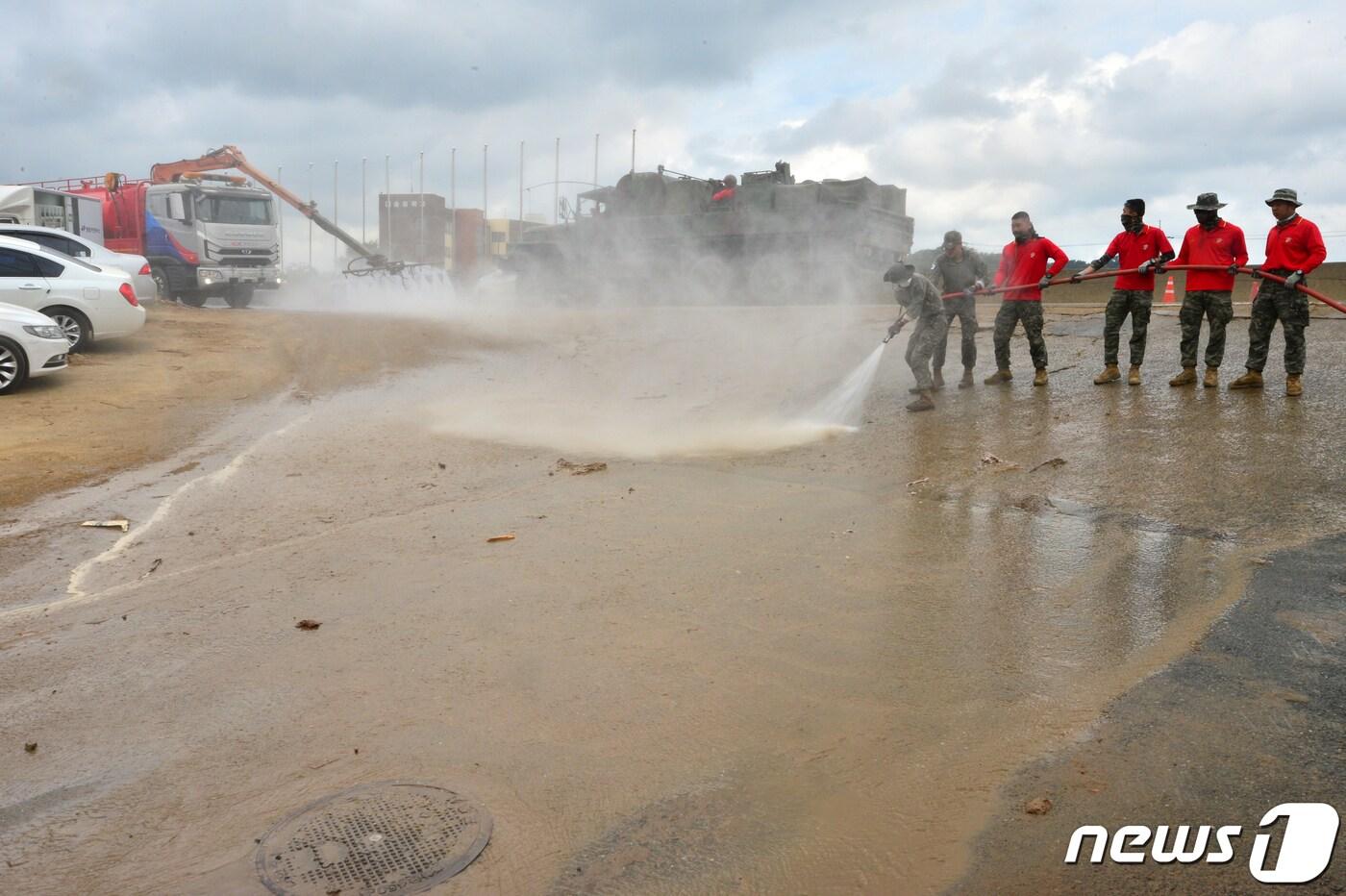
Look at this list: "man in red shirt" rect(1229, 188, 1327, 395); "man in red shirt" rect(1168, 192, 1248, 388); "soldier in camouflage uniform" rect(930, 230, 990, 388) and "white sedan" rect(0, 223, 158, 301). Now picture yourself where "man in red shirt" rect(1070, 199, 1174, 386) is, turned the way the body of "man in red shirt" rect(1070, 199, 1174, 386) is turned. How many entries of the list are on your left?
2

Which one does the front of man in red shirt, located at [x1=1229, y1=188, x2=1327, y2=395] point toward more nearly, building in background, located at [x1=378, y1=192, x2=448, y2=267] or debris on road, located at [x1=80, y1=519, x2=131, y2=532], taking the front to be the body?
the debris on road

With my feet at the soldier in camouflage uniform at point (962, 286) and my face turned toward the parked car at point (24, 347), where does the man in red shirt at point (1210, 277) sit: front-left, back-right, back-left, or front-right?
back-left

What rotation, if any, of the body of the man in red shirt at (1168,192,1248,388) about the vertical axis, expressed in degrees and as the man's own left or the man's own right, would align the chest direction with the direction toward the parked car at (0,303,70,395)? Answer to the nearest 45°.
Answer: approximately 45° to the man's own right

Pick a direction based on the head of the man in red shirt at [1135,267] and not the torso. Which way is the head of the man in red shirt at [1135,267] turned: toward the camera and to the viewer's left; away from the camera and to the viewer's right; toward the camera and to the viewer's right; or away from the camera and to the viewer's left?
toward the camera and to the viewer's left

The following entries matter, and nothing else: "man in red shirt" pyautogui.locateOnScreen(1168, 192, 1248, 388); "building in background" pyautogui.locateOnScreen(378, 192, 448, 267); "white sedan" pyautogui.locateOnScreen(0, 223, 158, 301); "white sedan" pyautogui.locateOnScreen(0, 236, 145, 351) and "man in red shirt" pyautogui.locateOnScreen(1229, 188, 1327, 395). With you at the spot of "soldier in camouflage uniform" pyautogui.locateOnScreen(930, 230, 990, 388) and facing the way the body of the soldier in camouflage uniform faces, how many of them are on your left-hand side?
2

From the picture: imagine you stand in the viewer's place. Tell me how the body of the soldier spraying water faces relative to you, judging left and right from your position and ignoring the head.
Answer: facing to the left of the viewer

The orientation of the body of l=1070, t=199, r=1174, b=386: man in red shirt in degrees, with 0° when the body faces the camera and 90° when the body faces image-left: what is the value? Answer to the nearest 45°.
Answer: approximately 45°

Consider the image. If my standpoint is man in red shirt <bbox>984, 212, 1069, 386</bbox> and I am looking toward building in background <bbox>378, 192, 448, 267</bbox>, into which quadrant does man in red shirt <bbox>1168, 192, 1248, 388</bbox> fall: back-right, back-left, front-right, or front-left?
back-right

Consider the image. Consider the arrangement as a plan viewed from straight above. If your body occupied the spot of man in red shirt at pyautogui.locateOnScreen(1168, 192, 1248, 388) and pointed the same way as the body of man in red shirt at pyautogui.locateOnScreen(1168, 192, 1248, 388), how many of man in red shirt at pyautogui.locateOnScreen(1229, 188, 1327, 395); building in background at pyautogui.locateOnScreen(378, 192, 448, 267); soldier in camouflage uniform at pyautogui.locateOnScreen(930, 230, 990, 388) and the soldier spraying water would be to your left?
1

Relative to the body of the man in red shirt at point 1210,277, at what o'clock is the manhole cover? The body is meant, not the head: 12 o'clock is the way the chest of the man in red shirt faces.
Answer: The manhole cover is roughly at 11 o'clock from the man in red shirt.

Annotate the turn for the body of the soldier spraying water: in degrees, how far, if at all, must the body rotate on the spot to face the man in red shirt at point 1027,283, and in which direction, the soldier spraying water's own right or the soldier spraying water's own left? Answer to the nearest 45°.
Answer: approximately 180°

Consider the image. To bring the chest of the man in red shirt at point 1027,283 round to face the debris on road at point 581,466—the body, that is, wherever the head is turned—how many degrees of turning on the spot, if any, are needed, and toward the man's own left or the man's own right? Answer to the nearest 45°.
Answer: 0° — they already face it

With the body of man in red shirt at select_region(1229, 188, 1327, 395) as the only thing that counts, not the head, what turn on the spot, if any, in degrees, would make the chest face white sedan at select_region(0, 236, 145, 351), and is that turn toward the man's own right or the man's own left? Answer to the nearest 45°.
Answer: approximately 45° to the man's own right

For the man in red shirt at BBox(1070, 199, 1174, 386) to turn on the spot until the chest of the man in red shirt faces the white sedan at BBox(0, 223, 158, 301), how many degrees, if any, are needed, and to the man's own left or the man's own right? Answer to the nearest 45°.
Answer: approximately 45° to the man's own right
